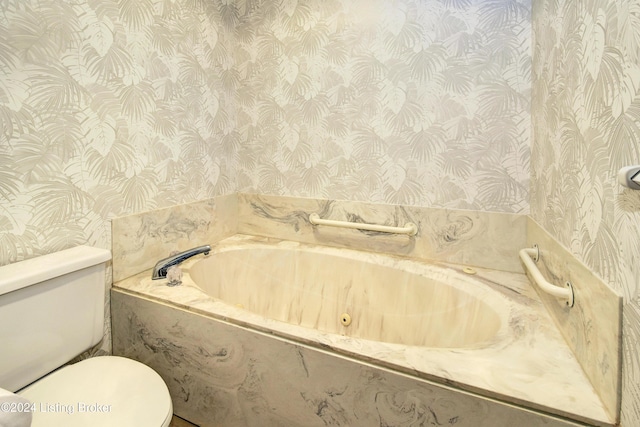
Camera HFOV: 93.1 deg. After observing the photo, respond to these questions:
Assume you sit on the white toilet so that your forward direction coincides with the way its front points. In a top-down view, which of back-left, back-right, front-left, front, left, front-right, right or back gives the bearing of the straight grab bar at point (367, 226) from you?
front-left

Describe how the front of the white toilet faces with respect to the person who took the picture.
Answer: facing the viewer and to the right of the viewer
